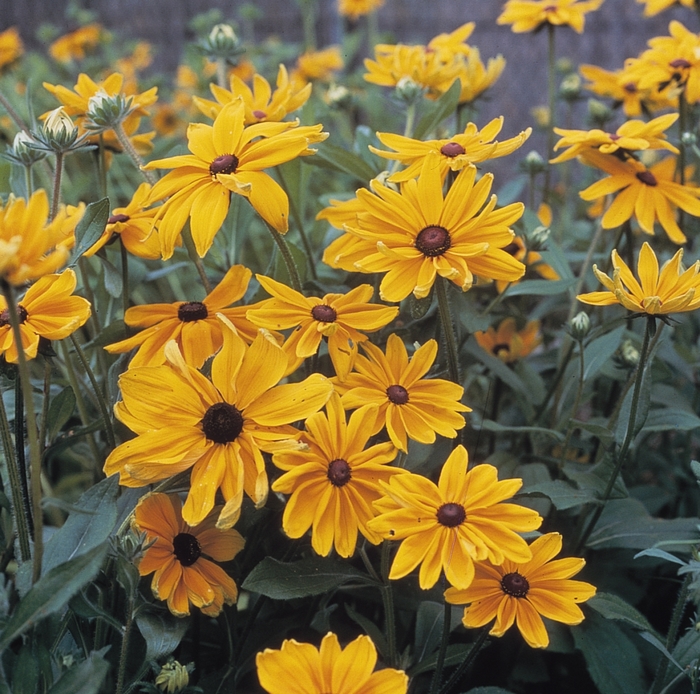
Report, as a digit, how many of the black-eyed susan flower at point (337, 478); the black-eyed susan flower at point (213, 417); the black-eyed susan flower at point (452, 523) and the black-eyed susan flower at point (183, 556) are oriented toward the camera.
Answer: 4

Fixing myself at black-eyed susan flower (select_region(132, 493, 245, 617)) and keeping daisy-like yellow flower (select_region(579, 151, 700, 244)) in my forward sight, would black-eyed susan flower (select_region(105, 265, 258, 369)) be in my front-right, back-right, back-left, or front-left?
front-left

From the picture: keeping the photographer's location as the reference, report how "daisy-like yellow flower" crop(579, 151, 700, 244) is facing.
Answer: facing the viewer

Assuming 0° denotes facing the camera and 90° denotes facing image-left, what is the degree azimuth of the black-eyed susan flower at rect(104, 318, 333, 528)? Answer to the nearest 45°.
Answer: approximately 0°

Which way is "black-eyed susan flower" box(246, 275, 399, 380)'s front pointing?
toward the camera

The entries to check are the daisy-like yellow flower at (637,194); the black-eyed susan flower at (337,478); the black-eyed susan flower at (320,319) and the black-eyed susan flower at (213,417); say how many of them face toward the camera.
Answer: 4

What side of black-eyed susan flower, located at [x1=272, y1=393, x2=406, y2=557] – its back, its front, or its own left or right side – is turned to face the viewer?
front

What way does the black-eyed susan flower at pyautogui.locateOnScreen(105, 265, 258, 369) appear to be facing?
toward the camera
